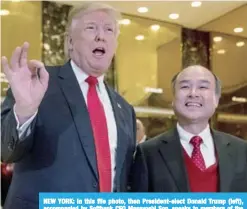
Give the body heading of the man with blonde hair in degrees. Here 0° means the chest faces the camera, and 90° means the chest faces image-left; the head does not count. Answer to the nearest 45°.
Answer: approximately 315°

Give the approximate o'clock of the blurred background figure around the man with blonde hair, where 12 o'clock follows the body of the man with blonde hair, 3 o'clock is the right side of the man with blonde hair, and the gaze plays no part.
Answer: The blurred background figure is roughly at 8 o'clock from the man with blonde hair.

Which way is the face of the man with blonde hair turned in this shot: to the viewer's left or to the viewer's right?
to the viewer's right
